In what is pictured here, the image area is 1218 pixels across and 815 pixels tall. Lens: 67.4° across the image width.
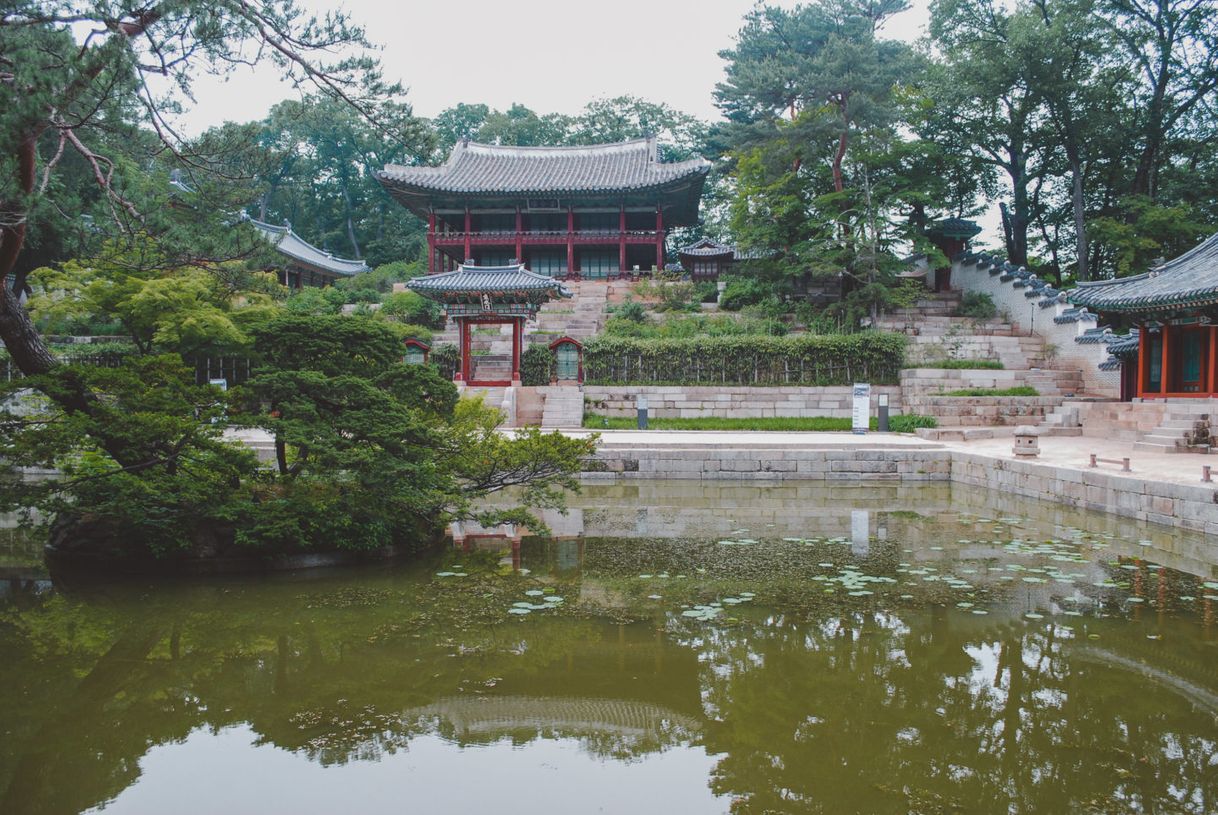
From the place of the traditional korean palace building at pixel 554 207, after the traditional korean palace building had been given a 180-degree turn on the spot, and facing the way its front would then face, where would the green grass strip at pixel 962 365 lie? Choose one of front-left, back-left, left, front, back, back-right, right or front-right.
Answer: back-right

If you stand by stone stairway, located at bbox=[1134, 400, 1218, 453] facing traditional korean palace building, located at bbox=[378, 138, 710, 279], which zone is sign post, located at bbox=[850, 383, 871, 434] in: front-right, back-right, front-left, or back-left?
front-left

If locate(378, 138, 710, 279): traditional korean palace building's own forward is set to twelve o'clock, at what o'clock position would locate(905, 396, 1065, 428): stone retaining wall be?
The stone retaining wall is roughly at 11 o'clock from the traditional korean palace building.

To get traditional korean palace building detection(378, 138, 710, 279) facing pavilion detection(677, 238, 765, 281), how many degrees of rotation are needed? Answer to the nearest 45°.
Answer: approximately 90° to its left

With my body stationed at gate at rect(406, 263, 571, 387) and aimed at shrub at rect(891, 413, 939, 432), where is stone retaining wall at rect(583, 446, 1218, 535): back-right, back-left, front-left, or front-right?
front-right

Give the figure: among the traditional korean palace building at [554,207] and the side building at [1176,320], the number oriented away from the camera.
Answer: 0

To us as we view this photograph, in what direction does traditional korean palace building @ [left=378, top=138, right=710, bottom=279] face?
facing the viewer

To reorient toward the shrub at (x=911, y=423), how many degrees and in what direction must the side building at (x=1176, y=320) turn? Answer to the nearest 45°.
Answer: approximately 45° to its right

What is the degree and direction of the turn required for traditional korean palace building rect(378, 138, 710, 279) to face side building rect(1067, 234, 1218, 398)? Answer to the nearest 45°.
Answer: approximately 45° to its left

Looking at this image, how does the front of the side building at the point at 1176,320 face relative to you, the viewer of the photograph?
facing the viewer and to the left of the viewer

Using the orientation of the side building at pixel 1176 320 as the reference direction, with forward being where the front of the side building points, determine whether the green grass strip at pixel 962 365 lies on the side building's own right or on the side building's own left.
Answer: on the side building's own right

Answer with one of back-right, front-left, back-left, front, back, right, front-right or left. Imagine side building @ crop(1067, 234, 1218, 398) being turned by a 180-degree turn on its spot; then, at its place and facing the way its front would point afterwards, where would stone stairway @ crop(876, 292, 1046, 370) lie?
left

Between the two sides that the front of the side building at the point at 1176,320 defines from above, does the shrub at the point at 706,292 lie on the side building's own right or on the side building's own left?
on the side building's own right

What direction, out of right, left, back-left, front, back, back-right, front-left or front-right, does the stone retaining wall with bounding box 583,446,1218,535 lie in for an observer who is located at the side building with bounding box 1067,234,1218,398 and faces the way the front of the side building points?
front

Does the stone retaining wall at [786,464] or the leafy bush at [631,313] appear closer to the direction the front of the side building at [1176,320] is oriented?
the stone retaining wall

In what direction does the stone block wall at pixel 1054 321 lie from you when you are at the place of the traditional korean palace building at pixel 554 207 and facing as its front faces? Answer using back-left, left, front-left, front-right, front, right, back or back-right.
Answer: front-left

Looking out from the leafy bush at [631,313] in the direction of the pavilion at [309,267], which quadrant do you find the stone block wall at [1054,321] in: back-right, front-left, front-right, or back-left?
back-right

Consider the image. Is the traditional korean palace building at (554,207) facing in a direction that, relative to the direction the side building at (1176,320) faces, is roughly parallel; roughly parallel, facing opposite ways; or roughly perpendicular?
roughly perpendicular
